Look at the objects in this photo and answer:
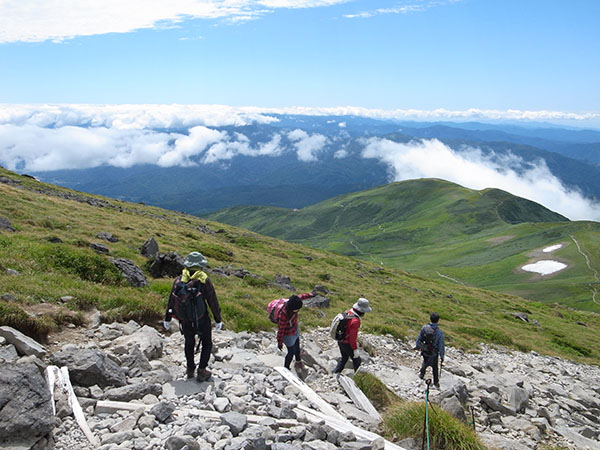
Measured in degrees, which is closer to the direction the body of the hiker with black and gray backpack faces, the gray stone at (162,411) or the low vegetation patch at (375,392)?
the low vegetation patch

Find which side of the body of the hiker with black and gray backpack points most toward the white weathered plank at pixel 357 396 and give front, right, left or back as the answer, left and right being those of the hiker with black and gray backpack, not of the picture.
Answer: right

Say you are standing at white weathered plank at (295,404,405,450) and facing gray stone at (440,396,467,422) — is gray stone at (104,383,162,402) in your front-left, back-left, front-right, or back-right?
back-left

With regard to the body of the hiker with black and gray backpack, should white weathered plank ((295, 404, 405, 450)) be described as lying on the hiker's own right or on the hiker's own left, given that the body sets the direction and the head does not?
on the hiker's own right
